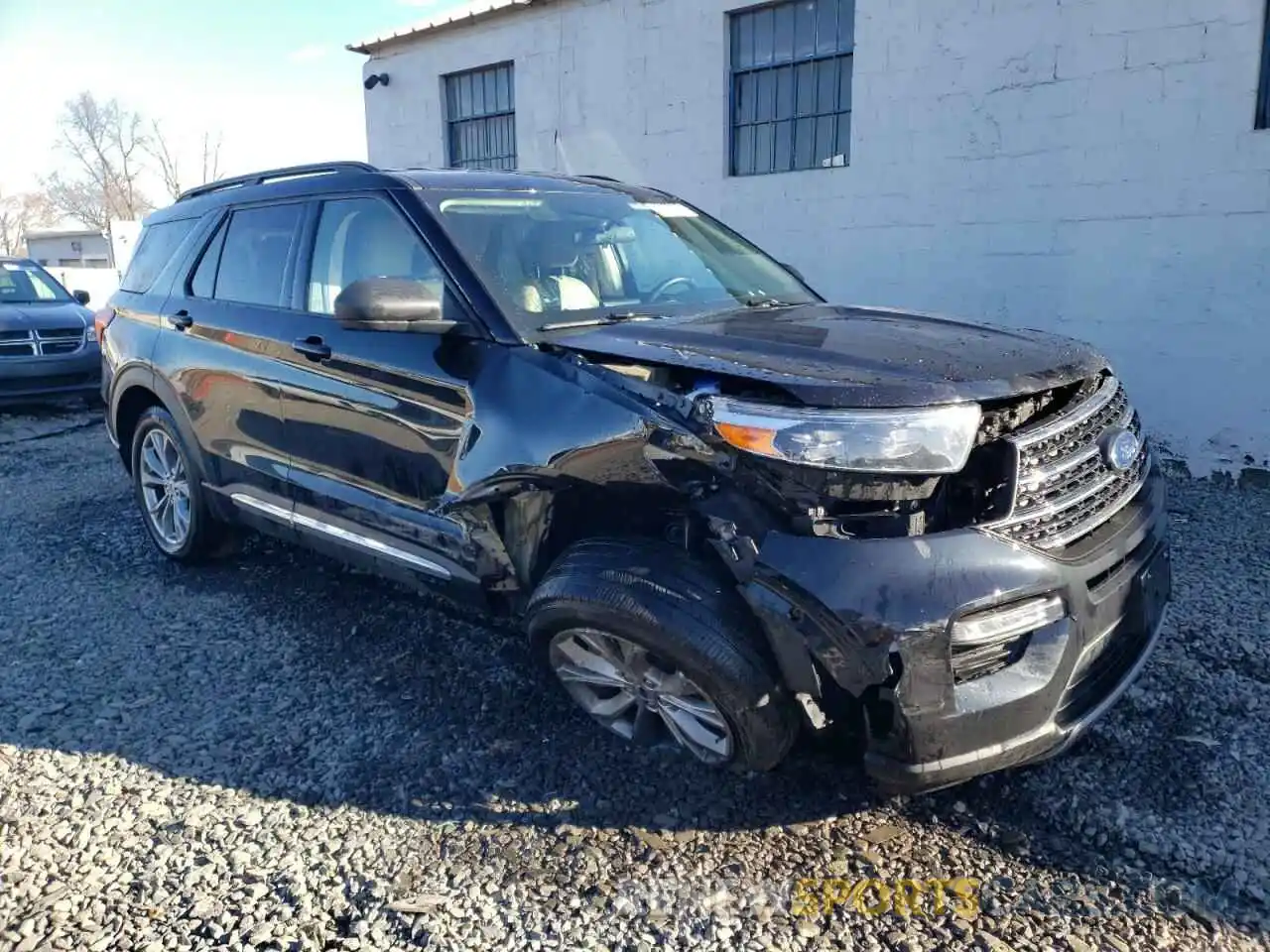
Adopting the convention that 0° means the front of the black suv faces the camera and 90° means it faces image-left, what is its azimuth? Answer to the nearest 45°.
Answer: approximately 315°

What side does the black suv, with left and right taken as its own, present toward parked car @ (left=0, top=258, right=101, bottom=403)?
back
